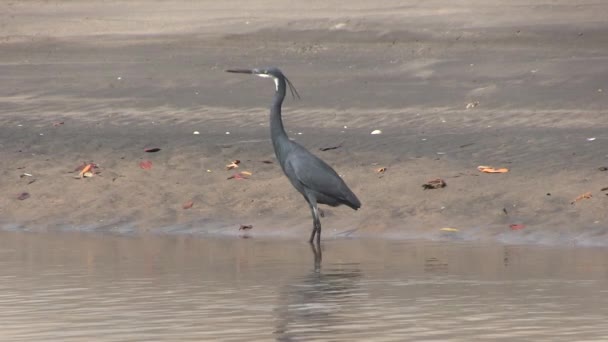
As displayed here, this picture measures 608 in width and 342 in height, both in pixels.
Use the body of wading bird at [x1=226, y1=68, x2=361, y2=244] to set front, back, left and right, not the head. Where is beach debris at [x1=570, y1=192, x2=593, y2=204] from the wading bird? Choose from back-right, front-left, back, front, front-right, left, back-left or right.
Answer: back

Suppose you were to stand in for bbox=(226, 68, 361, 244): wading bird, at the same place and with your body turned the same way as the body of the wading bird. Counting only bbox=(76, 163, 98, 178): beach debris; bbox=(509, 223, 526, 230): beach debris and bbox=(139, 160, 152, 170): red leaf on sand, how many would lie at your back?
1

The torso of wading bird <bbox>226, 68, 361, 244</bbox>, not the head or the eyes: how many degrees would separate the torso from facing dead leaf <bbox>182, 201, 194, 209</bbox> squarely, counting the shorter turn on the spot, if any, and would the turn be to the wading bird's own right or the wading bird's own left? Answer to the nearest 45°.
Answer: approximately 45° to the wading bird's own right

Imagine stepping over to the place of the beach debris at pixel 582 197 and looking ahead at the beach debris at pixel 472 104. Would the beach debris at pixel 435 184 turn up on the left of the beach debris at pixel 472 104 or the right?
left

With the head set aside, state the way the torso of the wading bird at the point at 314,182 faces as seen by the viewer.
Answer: to the viewer's left

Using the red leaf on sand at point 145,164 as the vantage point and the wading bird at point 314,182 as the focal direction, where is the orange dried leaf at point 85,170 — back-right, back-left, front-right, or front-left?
back-right

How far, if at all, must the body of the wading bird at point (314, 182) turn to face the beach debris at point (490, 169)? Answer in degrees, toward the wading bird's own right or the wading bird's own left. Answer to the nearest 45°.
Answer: approximately 135° to the wading bird's own right

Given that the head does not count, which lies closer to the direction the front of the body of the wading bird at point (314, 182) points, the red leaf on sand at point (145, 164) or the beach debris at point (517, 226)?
the red leaf on sand

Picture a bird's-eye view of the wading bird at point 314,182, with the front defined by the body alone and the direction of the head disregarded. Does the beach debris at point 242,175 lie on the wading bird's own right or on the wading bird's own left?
on the wading bird's own right
